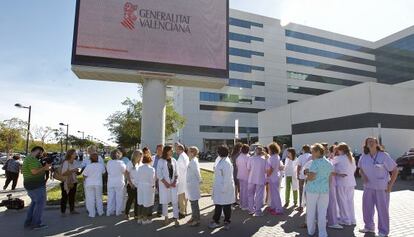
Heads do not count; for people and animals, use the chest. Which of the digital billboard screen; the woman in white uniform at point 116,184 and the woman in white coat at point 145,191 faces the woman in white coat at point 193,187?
the digital billboard screen

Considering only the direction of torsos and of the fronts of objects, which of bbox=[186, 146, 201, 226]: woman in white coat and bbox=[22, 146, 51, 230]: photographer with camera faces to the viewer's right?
the photographer with camera

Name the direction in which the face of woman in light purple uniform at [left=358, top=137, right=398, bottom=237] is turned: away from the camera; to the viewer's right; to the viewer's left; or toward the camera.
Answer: toward the camera

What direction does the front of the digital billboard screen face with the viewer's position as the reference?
facing the viewer

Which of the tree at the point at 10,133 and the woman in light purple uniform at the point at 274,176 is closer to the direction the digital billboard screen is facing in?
the woman in light purple uniform
